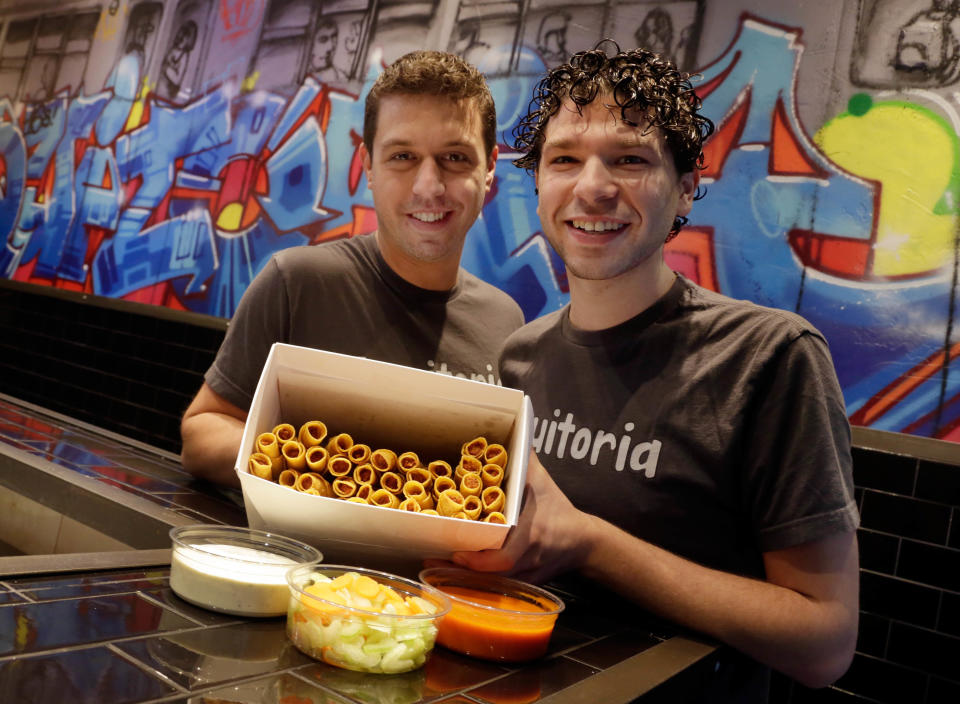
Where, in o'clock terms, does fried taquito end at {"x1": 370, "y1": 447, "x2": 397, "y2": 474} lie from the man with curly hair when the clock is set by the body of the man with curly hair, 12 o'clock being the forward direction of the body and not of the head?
The fried taquito end is roughly at 12 o'clock from the man with curly hair.

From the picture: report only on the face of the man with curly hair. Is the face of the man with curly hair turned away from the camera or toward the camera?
toward the camera

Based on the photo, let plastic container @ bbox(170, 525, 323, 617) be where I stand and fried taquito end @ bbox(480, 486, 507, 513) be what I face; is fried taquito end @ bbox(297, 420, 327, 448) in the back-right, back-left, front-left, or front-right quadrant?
front-left

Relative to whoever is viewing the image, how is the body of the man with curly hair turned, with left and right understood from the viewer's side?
facing the viewer and to the left of the viewer

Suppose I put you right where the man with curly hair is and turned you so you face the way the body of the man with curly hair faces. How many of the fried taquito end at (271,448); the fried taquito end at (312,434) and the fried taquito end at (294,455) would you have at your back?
0

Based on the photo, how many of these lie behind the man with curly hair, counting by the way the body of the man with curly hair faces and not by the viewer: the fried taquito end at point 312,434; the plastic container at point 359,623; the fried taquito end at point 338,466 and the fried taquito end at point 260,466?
0

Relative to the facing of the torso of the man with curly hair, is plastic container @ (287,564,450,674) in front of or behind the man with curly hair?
in front

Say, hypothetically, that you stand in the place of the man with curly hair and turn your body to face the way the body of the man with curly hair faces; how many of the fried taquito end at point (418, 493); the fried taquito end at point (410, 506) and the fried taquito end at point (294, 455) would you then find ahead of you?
3

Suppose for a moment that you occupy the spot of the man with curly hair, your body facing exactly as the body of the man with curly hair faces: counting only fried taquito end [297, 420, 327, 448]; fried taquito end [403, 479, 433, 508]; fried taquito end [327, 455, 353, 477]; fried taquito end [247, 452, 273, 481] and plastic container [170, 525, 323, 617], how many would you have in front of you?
5

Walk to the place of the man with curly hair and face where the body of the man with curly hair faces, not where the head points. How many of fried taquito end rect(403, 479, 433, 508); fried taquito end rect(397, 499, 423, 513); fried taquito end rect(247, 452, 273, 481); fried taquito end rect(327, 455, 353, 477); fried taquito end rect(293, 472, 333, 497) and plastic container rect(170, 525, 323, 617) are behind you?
0

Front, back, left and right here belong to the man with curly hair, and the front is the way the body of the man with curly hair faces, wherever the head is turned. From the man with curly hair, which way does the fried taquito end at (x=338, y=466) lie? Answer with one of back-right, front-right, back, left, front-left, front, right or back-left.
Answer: front

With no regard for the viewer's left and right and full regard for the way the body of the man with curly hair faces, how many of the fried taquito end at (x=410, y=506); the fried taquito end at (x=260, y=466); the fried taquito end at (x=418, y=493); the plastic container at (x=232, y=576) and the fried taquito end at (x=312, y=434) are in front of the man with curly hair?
5

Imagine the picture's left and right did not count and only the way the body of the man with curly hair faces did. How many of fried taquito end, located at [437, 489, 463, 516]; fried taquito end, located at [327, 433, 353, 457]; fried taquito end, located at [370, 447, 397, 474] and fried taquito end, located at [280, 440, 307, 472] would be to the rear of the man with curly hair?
0

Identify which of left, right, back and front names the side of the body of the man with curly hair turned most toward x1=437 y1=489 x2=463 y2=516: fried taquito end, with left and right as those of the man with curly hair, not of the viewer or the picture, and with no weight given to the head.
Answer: front

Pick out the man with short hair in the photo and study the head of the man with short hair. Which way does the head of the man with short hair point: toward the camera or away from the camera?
toward the camera

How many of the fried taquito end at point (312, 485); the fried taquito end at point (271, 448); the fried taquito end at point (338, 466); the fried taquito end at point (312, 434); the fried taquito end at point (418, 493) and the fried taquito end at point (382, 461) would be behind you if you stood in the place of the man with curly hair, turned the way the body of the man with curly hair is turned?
0

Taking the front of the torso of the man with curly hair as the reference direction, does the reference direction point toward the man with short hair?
no
